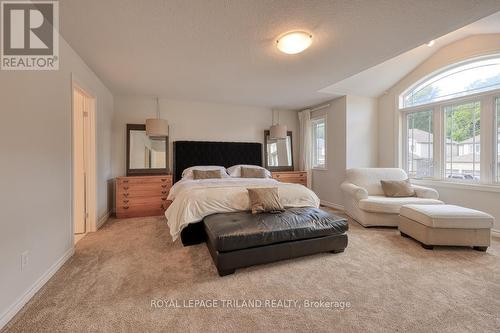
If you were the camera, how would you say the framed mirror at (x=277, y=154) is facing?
facing the viewer

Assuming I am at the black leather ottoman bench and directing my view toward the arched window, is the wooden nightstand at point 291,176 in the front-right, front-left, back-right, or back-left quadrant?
front-left

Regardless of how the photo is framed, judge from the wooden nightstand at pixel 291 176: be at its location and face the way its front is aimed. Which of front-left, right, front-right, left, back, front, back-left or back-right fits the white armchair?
front-left

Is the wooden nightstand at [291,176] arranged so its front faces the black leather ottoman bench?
yes

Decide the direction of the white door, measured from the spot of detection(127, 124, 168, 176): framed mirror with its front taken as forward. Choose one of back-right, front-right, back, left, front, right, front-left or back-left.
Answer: front-right

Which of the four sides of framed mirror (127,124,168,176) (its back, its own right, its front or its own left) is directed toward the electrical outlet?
front

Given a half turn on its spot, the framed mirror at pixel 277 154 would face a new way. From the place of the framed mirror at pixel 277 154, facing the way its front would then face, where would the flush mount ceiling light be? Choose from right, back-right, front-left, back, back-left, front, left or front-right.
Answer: back

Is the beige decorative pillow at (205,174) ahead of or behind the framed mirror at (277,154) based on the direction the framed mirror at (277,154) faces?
ahead

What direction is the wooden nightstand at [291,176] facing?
toward the camera

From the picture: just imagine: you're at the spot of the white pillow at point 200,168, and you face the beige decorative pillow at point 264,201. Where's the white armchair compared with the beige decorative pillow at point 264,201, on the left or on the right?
left

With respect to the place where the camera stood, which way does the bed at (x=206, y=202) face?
facing the viewer and to the right of the viewer

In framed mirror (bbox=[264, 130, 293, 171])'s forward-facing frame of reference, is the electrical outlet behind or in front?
in front

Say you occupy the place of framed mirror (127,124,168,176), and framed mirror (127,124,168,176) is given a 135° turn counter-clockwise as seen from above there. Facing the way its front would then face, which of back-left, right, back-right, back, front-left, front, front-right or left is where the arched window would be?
right

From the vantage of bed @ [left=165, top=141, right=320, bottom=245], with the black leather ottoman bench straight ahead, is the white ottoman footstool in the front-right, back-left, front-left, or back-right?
front-left

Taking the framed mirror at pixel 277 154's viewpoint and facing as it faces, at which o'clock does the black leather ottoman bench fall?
The black leather ottoman bench is roughly at 12 o'clock from the framed mirror.
